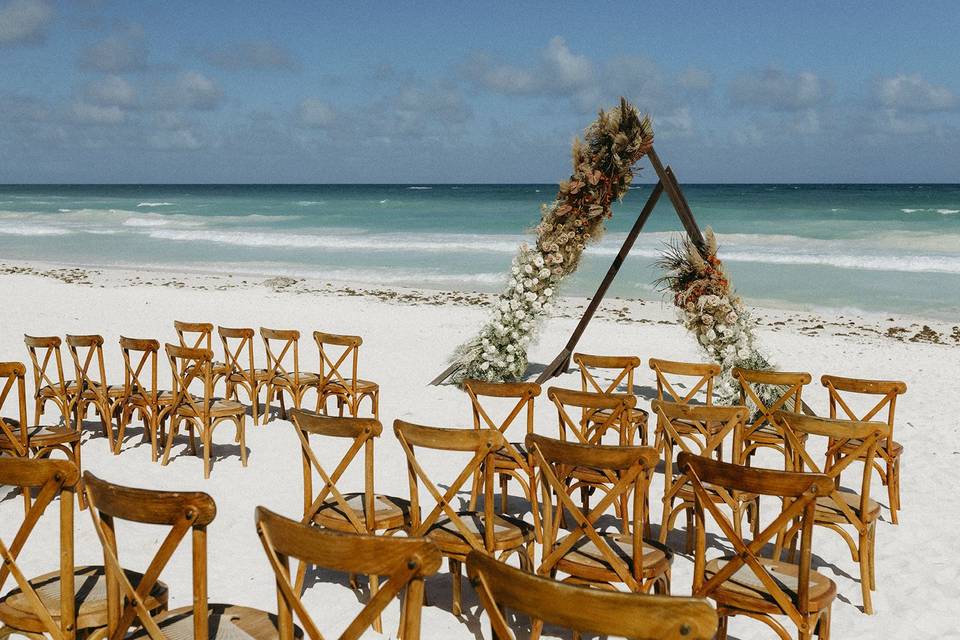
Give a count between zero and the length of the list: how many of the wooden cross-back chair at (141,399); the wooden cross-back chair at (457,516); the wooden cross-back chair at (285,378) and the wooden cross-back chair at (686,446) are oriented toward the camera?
0

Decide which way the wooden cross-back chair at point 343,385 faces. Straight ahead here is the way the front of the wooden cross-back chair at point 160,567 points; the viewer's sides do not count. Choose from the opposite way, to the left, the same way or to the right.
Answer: the same way

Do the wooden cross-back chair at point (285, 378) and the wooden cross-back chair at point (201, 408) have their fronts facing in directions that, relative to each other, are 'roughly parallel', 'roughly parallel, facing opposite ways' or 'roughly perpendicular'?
roughly parallel

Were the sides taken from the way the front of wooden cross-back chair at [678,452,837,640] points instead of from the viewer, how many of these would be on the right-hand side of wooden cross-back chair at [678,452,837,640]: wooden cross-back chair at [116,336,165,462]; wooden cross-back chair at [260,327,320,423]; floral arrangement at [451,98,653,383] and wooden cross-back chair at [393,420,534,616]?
0

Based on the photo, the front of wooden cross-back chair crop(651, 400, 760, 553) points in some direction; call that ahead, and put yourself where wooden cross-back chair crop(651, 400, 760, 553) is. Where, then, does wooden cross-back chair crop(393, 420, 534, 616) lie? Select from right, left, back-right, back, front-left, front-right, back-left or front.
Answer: back-left

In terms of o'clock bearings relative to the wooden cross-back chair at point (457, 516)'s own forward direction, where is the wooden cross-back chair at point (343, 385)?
the wooden cross-back chair at point (343, 385) is roughly at 10 o'clock from the wooden cross-back chair at point (457, 516).

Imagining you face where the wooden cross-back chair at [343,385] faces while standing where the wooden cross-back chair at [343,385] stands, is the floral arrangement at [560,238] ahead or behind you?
ahead

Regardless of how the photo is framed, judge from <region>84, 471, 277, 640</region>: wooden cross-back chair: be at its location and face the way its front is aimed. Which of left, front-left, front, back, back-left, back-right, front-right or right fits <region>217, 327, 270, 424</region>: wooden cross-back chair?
front-left

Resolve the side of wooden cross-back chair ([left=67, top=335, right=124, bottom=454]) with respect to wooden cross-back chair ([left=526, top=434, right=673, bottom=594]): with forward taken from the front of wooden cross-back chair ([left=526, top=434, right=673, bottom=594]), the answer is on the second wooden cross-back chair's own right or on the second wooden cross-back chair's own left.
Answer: on the second wooden cross-back chair's own left

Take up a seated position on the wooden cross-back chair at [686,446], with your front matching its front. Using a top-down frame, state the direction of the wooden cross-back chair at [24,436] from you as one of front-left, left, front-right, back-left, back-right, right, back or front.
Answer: left

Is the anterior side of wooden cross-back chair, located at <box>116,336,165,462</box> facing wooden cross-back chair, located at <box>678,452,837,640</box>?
no

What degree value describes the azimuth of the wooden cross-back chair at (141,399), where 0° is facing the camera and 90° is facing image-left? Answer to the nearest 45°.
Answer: approximately 225°

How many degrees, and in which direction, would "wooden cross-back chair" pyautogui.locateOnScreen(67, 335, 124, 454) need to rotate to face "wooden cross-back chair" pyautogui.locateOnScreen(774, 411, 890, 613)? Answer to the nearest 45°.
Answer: approximately 90° to its right

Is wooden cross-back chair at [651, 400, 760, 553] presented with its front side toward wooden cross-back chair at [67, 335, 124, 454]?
no

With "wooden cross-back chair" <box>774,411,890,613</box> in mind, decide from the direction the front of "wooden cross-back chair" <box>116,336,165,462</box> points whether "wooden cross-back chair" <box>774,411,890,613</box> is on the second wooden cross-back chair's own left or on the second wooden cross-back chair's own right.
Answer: on the second wooden cross-back chair's own right

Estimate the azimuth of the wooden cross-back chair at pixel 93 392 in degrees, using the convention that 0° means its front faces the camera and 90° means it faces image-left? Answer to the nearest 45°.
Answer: approximately 225°

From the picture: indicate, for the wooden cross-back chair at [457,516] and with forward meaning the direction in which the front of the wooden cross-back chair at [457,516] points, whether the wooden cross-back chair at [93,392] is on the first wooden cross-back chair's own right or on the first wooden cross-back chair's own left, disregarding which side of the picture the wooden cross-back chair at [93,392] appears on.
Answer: on the first wooden cross-back chair's own left

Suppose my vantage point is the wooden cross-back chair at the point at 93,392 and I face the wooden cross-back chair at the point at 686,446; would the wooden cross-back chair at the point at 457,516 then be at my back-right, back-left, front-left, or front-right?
front-right

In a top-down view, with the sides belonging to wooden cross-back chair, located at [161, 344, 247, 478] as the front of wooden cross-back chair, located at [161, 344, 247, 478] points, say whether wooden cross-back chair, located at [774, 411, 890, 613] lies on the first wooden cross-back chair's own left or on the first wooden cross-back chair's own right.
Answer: on the first wooden cross-back chair's own right

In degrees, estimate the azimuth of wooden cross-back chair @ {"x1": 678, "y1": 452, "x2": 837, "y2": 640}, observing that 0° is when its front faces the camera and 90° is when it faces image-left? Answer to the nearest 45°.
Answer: approximately 225°
